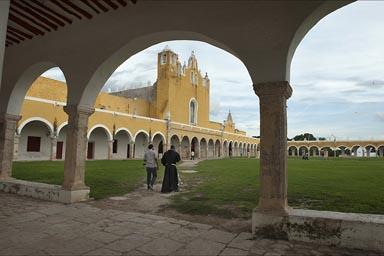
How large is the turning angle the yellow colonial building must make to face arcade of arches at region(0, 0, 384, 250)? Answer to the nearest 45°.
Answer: approximately 45° to its right

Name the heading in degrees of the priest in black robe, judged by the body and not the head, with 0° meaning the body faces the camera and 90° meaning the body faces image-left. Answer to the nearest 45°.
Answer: approximately 180°

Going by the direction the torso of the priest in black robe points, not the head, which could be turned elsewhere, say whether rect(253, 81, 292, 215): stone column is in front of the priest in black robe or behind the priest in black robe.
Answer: behind

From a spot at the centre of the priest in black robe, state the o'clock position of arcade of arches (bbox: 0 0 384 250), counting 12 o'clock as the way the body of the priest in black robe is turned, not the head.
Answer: The arcade of arches is roughly at 6 o'clock from the priest in black robe.

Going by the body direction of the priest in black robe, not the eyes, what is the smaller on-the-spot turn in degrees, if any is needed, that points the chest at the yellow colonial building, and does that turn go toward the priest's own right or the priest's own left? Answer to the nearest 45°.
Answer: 0° — they already face it

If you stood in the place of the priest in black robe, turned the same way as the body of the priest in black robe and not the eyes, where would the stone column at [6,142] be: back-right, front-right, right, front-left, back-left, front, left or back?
left

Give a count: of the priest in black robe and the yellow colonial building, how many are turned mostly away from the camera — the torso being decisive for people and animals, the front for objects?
1

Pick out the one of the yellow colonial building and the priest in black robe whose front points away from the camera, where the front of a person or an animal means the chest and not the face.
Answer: the priest in black robe

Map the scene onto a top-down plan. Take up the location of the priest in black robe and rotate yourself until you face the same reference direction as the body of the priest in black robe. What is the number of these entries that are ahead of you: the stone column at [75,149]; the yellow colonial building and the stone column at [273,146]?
1
